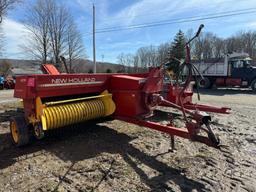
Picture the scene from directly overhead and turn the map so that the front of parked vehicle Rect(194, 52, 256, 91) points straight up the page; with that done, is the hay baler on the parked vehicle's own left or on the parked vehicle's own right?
on the parked vehicle's own right

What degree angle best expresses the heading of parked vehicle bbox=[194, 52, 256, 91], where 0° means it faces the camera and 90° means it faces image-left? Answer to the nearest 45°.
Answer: approximately 270°

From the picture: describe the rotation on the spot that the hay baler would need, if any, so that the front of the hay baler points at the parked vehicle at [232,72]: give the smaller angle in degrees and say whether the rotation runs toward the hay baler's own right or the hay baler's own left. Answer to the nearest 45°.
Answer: approximately 90° to the hay baler's own left

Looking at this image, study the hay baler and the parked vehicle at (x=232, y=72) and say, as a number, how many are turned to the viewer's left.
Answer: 0
